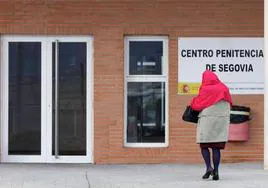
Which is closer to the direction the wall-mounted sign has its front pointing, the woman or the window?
the woman

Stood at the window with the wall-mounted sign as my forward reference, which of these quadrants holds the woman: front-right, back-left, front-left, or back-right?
front-right

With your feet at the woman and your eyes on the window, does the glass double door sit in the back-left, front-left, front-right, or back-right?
front-left

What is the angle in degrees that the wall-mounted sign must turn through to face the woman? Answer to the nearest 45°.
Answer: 0° — it already faces them

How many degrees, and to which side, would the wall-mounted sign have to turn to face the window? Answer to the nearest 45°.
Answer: approximately 90° to its right

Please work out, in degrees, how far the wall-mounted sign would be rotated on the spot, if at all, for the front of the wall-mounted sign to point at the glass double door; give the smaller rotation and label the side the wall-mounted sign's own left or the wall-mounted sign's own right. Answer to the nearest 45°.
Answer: approximately 90° to the wall-mounted sign's own right

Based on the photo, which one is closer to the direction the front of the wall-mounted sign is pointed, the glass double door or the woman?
the woman

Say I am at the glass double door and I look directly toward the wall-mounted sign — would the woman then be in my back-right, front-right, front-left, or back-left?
front-right

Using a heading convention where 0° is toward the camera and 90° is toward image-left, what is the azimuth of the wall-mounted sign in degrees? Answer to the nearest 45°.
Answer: approximately 0°
